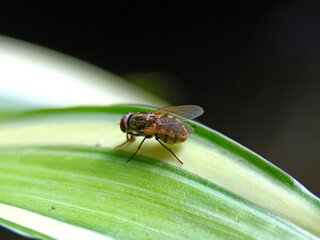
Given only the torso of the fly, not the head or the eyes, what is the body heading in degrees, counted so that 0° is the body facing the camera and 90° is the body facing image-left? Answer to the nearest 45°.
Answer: approximately 90°
